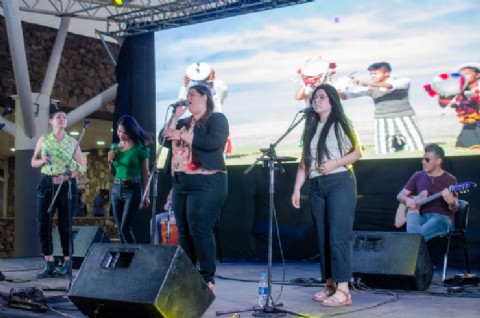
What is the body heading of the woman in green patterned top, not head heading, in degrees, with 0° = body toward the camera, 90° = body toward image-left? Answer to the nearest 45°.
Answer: approximately 0°

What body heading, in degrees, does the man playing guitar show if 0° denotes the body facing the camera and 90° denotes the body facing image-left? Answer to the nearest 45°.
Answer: approximately 45°

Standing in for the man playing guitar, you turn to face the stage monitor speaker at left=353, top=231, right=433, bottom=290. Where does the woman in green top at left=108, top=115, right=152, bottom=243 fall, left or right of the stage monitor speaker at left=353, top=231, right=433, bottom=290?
right

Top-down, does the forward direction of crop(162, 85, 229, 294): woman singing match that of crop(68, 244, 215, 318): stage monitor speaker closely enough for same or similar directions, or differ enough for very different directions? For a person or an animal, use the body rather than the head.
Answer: very different directions

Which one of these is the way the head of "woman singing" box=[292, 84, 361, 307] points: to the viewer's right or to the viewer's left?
to the viewer's left

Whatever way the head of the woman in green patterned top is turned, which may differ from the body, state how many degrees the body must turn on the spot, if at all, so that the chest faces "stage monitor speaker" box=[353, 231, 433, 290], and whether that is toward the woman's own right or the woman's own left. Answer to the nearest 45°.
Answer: approximately 45° to the woman's own left

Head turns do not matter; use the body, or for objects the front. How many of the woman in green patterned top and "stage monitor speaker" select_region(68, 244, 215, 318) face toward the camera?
1

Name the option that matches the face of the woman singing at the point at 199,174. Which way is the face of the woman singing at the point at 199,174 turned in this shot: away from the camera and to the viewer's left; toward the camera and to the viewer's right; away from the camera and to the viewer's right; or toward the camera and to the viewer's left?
toward the camera and to the viewer's left

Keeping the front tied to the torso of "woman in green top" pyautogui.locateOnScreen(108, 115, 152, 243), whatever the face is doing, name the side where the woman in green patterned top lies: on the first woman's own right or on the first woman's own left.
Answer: on the first woman's own right

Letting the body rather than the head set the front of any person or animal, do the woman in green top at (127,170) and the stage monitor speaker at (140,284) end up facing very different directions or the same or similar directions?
very different directions

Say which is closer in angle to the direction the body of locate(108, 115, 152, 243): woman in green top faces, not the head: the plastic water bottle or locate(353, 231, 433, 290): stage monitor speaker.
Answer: the plastic water bottle

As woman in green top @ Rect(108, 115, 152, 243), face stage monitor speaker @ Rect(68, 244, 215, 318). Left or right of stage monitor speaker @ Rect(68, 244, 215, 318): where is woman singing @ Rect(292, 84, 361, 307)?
left
